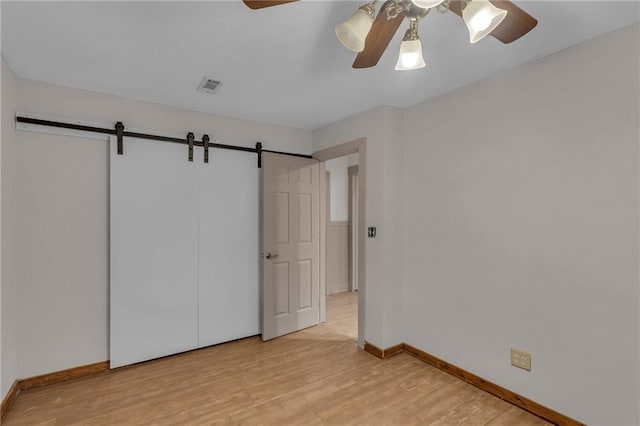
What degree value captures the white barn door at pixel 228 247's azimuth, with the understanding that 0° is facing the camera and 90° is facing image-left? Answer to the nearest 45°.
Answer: approximately 315°

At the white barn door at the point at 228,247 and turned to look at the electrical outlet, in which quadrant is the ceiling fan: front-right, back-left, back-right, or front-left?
front-right

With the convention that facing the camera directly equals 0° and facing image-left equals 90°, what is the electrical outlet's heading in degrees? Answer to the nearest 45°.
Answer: approximately 45°

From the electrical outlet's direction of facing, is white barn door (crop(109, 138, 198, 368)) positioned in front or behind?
in front

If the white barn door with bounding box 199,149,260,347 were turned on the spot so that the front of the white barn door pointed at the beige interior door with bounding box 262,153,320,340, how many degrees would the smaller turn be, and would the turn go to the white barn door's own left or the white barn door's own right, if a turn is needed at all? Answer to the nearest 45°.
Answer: approximately 45° to the white barn door's own left

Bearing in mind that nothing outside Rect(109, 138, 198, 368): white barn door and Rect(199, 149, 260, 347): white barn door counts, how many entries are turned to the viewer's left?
0

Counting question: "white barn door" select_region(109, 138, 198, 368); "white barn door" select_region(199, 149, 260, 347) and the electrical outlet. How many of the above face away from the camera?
0

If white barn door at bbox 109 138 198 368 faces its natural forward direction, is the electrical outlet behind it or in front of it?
in front

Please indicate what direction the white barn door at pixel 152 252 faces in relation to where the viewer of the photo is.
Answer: facing the viewer and to the right of the viewer
